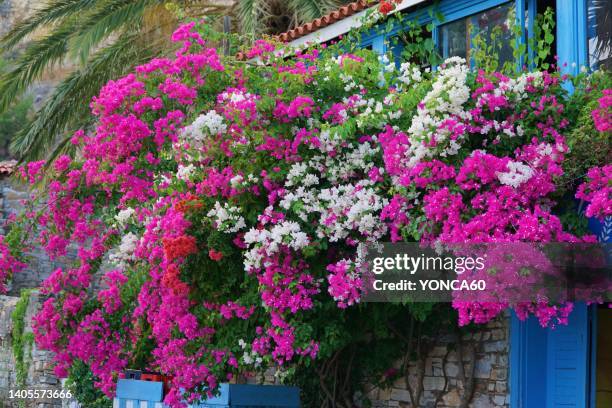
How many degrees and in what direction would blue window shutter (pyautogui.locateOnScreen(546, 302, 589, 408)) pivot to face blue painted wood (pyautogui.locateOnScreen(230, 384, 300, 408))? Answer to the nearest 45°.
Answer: approximately 90° to its right

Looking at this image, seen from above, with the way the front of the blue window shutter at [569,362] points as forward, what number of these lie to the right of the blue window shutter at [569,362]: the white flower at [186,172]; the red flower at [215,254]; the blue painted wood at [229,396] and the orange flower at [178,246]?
4

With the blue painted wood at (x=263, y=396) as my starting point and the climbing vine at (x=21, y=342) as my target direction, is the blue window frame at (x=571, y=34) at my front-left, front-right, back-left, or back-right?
back-right

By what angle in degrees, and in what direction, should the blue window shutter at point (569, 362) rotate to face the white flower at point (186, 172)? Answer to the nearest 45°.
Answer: approximately 90° to its right

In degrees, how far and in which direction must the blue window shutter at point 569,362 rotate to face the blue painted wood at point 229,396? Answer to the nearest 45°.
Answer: approximately 90° to its right

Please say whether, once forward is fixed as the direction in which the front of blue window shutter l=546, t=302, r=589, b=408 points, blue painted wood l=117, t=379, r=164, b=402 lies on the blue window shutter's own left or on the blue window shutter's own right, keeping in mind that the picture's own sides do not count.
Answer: on the blue window shutter's own right

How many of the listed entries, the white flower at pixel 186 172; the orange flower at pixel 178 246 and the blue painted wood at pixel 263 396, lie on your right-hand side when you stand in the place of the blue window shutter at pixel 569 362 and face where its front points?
3

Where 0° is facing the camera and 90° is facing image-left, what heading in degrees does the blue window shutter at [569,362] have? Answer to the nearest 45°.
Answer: approximately 0°

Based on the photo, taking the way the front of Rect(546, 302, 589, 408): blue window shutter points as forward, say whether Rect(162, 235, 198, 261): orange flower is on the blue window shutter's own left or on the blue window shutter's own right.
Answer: on the blue window shutter's own right

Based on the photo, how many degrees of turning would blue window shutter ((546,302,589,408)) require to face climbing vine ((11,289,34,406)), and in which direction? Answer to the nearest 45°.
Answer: approximately 135° to its right
